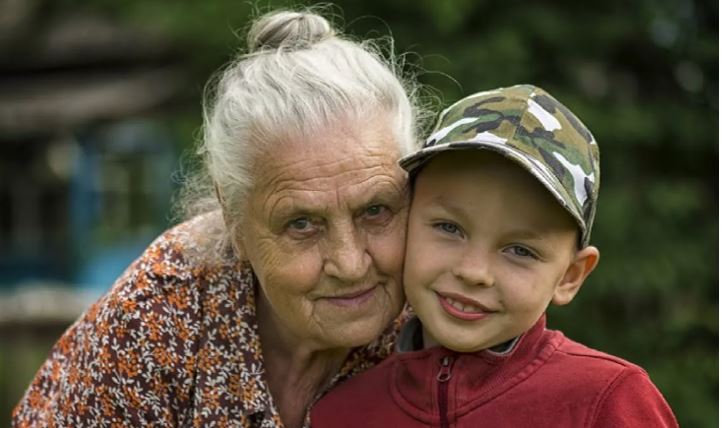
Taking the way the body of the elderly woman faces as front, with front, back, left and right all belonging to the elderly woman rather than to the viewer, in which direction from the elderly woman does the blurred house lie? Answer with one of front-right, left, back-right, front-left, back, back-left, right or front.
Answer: back-left

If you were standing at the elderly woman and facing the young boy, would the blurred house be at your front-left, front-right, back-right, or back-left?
back-left

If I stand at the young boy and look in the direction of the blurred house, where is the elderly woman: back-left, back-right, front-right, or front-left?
front-left

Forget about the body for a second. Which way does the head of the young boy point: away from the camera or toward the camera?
toward the camera

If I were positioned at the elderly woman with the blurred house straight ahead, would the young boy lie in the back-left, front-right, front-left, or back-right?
back-right

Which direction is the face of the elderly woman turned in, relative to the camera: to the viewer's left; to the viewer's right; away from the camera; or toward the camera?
toward the camera

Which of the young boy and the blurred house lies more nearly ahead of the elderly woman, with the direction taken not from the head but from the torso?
the young boy

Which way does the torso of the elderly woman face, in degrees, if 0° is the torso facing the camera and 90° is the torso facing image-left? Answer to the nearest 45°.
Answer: approximately 315°
